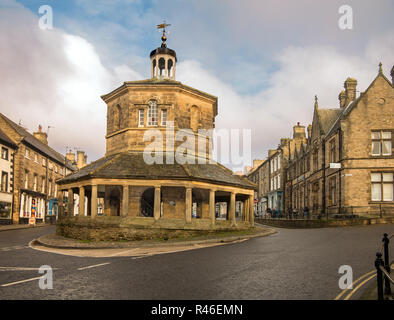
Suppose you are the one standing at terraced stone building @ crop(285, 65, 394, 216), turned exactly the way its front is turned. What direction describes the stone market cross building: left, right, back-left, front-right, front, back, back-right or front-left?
front-left

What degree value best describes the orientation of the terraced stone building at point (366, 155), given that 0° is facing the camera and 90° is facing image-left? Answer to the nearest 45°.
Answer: approximately 90°
